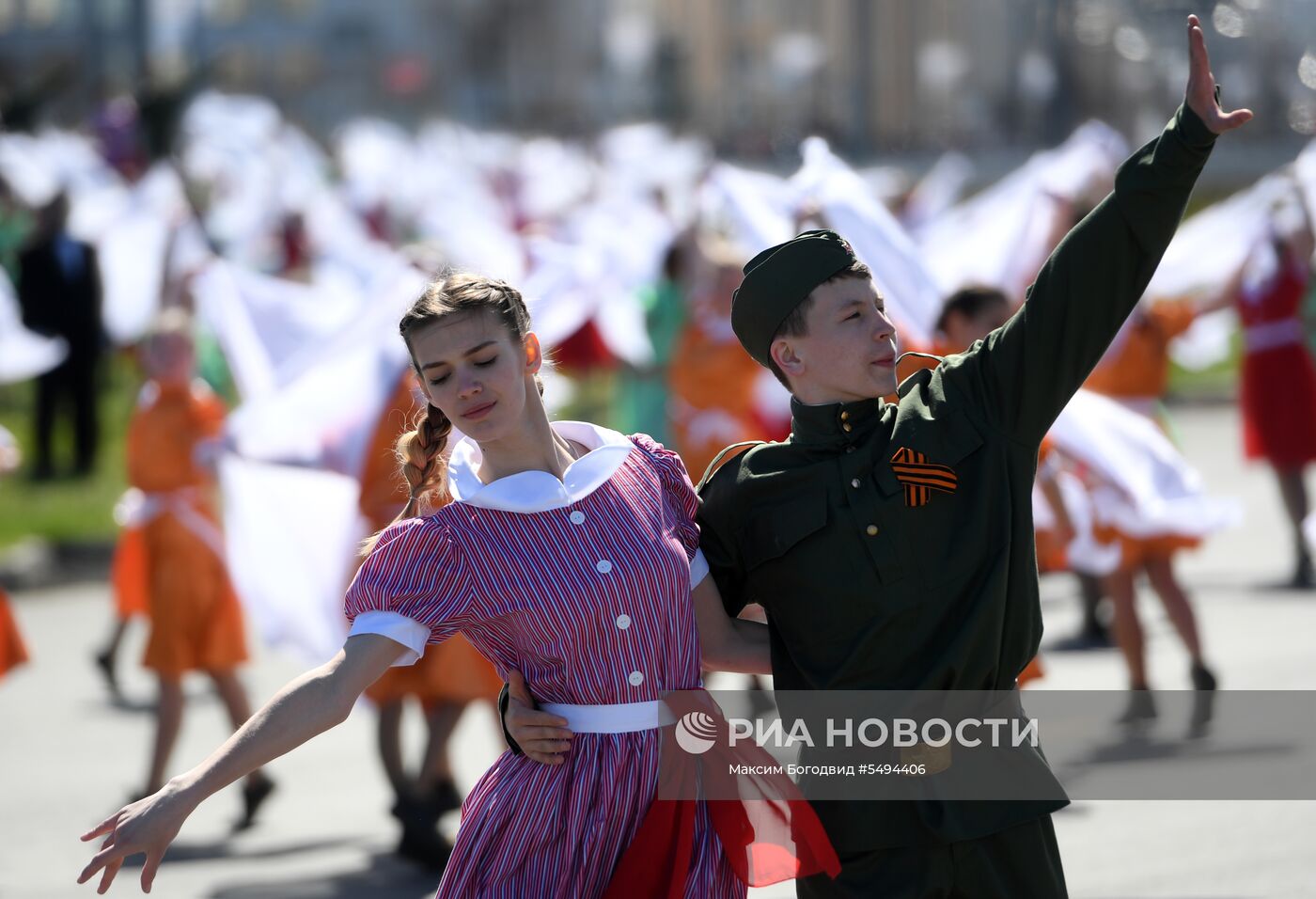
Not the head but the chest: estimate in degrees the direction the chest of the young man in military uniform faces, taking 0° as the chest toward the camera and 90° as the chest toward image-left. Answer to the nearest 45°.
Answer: approximately 0°

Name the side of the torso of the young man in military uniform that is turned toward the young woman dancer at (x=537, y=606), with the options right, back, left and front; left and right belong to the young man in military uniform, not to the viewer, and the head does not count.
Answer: right
